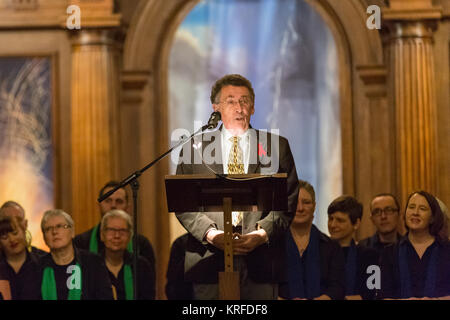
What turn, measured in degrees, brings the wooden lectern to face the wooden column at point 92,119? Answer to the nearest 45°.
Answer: approximately 180°

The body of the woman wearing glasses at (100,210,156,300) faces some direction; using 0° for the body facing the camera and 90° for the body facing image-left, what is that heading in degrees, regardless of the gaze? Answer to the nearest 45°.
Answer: approximately 0°

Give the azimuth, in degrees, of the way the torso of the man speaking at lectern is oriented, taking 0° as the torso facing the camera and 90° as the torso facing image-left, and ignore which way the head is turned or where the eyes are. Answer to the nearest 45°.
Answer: approximately 0°

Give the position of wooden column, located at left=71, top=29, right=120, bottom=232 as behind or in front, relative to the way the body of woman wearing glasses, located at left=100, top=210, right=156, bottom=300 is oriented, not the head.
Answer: behind

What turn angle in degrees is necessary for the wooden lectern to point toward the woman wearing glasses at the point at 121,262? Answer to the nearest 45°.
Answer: approximately 135° to its right
